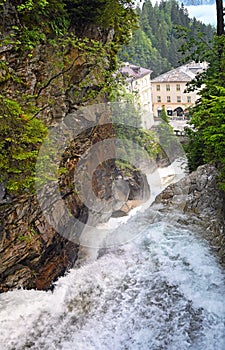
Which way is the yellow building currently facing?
toward the camera
